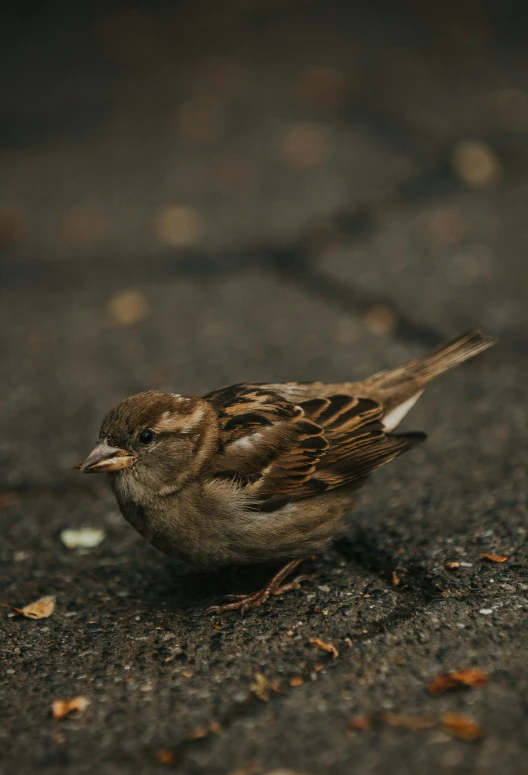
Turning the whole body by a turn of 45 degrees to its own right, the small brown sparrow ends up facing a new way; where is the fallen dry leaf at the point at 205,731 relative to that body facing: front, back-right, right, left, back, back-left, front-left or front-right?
back-left

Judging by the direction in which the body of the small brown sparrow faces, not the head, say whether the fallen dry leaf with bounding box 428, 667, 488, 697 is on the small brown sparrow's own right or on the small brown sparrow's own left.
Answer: on the small brown sparrow's own left

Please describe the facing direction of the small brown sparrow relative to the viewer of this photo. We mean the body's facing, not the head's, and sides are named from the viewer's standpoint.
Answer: facing to the left of the viewer

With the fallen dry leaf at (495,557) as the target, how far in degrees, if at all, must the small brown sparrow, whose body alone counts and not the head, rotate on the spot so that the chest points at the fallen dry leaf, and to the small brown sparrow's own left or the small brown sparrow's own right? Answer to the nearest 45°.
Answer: approximately 180°

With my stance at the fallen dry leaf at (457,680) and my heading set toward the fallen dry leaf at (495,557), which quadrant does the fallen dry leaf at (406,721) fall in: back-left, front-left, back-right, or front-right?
back-left

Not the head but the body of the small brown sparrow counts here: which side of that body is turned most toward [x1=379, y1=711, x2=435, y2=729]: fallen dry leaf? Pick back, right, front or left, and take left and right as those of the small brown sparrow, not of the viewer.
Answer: left

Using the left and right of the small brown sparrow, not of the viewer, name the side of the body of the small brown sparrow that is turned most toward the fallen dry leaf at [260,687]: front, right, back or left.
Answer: left
